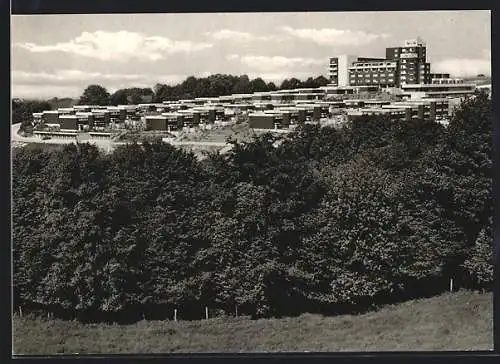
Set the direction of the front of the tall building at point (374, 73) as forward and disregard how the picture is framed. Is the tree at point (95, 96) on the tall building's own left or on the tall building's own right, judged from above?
on the tall building's own right

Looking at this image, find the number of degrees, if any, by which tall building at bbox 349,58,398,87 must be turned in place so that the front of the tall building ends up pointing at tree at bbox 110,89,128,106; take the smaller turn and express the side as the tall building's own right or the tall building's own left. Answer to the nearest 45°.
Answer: approximately 90° to the tall building's own right

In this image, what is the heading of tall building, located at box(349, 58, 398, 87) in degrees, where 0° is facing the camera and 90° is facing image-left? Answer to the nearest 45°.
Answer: approximately 0°
